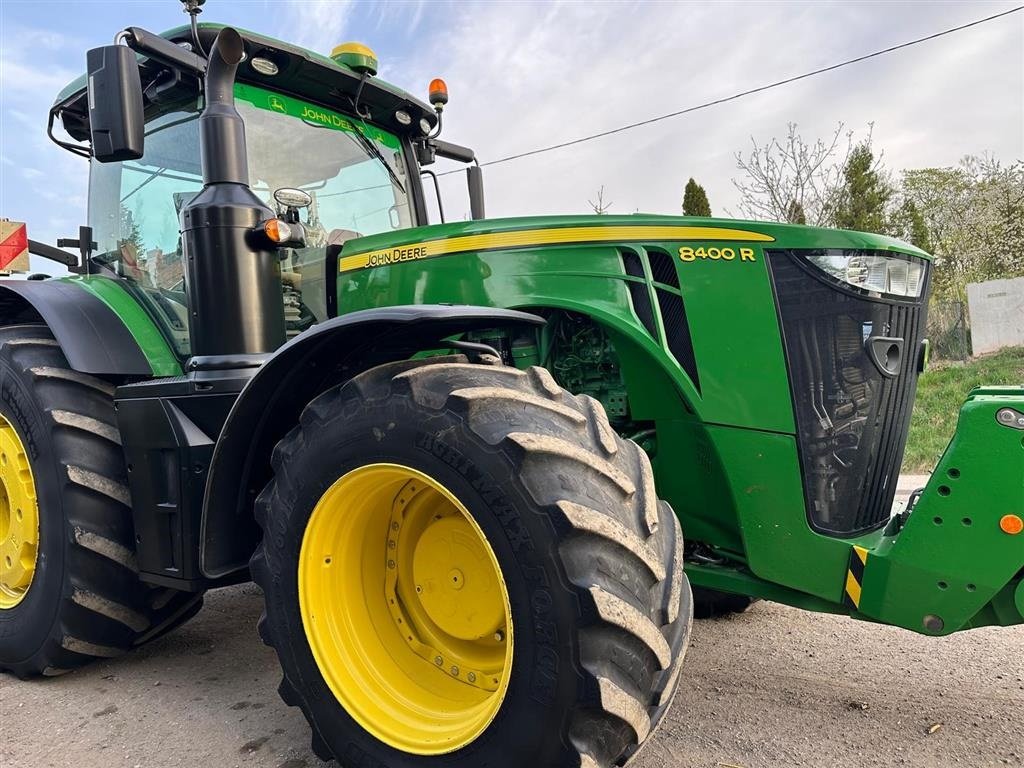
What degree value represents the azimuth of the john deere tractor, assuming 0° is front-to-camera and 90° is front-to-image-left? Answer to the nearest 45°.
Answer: approximately 315°
